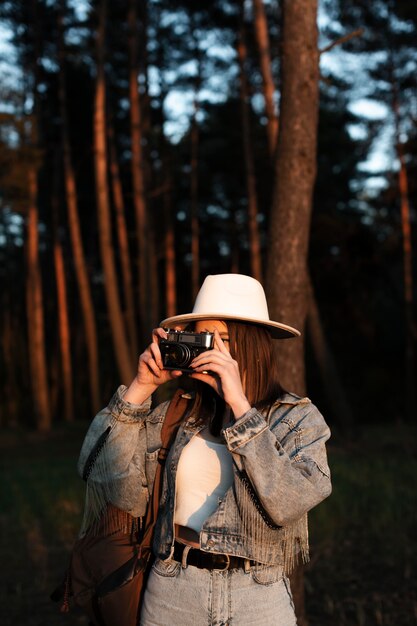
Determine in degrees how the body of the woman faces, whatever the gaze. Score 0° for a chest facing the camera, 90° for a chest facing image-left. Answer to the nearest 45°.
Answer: approximately 45°

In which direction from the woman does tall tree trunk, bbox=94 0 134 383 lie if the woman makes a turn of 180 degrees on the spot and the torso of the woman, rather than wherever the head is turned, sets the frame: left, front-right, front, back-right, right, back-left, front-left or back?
front-left

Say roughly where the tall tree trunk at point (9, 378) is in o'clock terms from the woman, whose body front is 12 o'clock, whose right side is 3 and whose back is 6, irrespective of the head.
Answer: The tall tree trunk is roughly at 4 o'clock from the woman.

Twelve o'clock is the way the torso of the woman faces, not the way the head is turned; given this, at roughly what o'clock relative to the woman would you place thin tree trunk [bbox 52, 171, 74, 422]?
The thin tree trunk is roughly at 4 o'clock from the woman.

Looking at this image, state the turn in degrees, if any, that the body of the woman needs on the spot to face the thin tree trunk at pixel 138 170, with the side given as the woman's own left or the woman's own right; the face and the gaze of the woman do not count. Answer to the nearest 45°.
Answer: approximately 135° to the woman's own right

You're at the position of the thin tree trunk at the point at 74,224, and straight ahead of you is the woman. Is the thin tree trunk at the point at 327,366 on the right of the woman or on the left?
left

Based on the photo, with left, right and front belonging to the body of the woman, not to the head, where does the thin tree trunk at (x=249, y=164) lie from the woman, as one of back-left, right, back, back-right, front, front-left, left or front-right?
back-right
